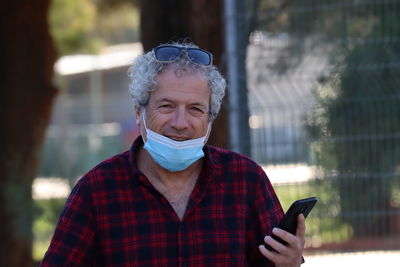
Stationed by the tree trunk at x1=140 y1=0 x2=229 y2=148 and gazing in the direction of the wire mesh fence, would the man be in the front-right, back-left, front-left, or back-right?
back-right

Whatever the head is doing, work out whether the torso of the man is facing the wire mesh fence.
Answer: no

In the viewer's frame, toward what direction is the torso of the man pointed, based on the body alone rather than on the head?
toward the camera

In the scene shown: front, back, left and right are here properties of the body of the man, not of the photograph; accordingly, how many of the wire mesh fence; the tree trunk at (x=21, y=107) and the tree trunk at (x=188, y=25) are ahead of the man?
0

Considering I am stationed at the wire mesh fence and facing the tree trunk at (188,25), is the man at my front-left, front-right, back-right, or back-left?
front-left

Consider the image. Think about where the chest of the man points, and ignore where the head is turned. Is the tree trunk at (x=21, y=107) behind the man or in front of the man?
behind

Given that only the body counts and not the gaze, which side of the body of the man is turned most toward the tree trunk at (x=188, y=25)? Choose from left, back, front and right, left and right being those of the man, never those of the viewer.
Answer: back

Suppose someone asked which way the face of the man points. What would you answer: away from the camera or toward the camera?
toward the camera
